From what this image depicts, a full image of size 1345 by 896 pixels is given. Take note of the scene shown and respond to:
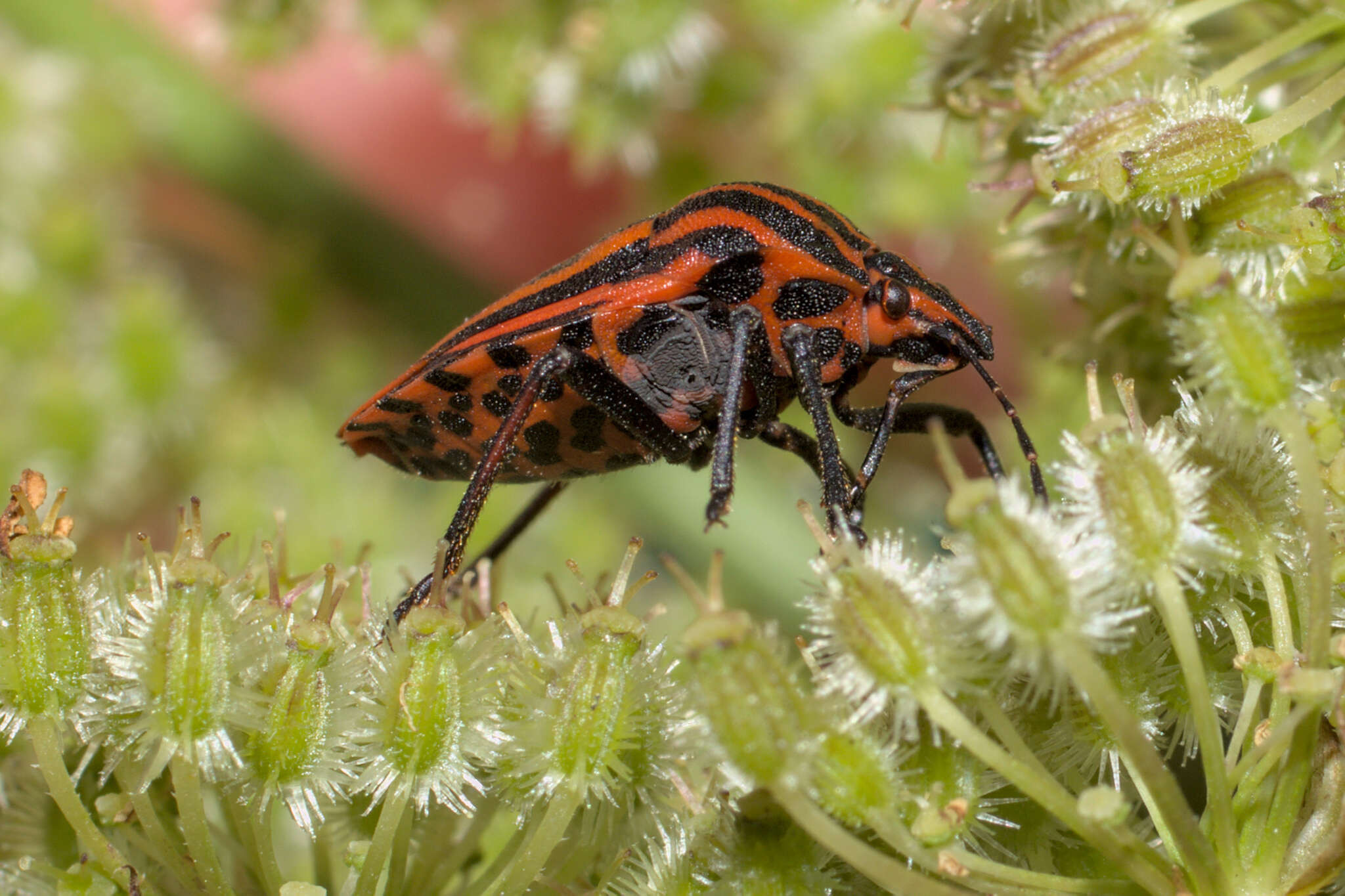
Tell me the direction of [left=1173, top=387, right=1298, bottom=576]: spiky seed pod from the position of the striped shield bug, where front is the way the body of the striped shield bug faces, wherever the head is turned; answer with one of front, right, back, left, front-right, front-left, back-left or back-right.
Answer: front-right

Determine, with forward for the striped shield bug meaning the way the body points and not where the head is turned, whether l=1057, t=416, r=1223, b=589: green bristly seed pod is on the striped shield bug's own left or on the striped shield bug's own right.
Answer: on the striped shield bug's own right

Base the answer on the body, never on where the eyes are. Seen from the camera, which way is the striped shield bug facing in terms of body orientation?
to the viewer's right

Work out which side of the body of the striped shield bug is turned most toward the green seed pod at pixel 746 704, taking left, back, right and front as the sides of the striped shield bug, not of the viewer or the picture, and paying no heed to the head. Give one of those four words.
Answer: right

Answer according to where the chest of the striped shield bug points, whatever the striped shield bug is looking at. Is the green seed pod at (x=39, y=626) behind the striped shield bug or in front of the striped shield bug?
behind

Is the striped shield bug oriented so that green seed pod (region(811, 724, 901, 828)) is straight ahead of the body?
no
